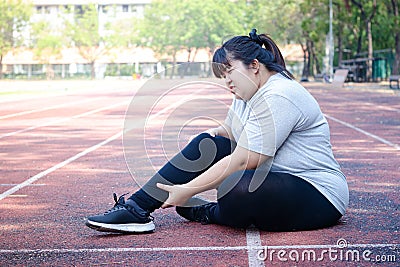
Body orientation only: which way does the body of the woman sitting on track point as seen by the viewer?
to the viewer's left

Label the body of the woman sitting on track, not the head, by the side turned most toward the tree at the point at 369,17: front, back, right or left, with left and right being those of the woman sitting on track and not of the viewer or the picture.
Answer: right
